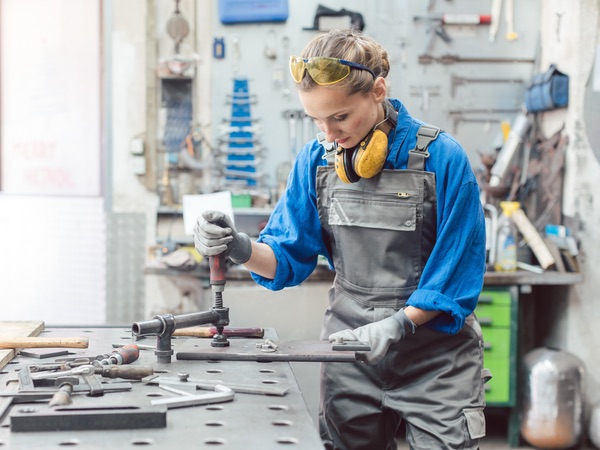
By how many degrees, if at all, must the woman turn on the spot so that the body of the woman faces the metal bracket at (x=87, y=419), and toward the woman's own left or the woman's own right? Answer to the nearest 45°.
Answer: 0° — they already face it

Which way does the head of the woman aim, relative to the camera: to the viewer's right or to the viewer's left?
to the viewer's left

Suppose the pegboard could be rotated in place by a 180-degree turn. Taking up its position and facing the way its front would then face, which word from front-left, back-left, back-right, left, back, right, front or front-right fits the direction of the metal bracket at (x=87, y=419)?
back

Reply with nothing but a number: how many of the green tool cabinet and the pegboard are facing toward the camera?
2

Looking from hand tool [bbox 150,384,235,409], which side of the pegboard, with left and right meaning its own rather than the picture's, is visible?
front

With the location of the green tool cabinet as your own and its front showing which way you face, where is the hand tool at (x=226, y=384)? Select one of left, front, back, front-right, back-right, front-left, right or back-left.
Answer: front

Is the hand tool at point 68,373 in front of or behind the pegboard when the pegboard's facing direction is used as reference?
in front

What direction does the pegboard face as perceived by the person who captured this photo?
facing the viewer

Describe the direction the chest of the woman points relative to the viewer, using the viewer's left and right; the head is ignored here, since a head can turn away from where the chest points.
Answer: facing the viewer and to the left of the viewer

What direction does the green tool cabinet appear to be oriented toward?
toward the camera
